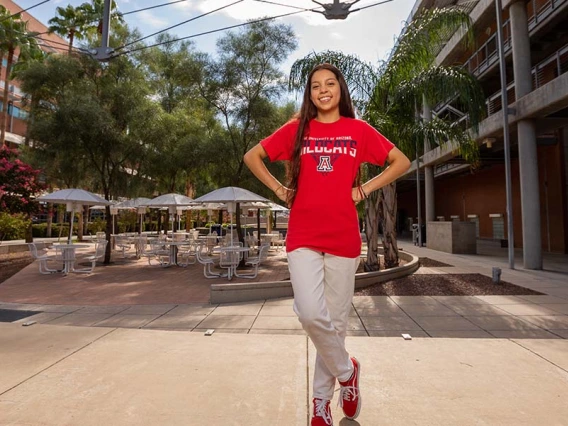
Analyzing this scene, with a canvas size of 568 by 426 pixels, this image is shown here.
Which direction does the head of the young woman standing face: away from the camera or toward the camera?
toward the camera

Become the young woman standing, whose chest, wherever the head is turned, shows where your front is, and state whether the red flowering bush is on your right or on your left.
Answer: on your right

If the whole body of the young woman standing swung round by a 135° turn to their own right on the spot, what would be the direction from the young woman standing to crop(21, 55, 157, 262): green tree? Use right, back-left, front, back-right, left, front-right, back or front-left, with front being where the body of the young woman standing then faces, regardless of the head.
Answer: front

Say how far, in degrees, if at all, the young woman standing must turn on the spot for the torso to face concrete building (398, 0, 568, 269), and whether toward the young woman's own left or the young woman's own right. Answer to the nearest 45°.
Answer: approximately 135° to the young woman's own left

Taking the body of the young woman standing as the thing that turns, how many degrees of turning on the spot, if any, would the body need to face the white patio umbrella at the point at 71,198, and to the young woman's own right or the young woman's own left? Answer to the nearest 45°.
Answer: approximately 135° to the young woman's own right

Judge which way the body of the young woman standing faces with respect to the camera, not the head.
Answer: toward the camera

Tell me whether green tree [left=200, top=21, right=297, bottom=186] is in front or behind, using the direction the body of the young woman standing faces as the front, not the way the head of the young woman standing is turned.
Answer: behind

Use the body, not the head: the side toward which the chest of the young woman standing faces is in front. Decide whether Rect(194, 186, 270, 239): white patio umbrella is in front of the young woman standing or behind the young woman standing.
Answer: behind
